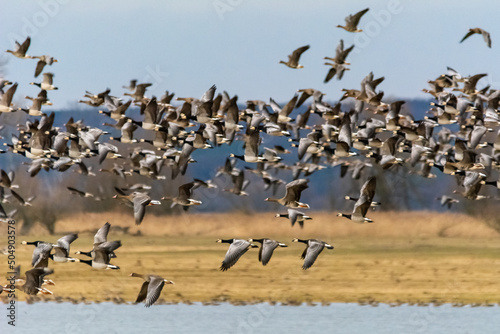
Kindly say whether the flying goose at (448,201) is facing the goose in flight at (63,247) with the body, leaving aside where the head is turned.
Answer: no

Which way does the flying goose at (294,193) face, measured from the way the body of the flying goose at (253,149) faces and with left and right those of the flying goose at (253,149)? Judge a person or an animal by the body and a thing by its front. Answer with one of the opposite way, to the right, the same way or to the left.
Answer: the same way

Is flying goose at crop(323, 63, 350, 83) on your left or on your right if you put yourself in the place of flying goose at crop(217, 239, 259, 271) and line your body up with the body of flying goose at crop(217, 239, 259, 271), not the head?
on your right

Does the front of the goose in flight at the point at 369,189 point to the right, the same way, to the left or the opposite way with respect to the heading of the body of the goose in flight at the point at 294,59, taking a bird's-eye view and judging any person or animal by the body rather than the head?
the same way

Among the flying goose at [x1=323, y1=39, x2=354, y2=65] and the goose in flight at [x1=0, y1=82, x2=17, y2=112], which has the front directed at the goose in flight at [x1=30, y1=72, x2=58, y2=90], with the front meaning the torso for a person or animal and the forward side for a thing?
the flying goose

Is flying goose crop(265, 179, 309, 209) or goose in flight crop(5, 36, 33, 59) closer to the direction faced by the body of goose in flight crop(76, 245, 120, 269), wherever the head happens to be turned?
the goose in flight

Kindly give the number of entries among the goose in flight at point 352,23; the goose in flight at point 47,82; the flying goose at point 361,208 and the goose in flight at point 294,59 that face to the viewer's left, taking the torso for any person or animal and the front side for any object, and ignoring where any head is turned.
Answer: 4

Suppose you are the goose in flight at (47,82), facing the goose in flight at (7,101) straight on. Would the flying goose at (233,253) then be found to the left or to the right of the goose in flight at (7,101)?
left

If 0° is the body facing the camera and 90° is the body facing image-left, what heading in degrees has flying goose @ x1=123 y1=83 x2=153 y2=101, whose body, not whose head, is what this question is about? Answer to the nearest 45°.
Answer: approximately 90°

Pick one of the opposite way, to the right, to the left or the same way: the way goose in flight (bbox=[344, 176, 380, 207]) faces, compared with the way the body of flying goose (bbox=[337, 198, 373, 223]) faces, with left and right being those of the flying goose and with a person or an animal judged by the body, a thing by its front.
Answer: the same way

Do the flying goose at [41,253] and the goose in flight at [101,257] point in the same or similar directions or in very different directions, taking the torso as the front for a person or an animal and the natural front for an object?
same or similar directions

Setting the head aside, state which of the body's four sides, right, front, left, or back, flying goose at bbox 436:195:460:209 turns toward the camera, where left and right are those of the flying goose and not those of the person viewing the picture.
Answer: left
